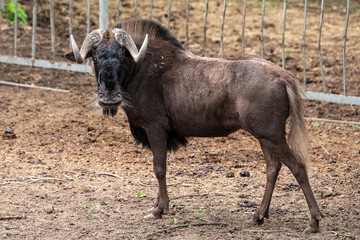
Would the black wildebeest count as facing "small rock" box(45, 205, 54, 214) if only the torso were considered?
yes

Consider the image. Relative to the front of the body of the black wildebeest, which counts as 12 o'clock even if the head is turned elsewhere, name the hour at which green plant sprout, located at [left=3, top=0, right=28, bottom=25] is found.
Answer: The green plant sprout is roughly at 2 o'clock from the black wildebeest.

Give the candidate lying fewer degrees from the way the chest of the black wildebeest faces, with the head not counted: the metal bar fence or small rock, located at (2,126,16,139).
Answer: the small rock

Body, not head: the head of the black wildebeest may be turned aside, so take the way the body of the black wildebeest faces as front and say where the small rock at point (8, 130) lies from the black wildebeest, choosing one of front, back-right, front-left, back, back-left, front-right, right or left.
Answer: front-right

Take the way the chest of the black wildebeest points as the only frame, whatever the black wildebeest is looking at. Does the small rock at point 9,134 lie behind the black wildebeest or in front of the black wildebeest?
in front

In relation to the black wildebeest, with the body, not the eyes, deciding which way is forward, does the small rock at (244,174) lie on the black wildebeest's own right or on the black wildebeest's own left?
on the black wildebeest's own right

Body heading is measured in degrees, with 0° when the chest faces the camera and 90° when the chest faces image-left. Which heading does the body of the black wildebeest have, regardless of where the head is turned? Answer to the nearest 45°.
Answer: approximately 90°

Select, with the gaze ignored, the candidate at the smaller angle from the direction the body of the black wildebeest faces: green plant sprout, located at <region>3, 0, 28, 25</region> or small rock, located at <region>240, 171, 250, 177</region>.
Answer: the green plant sprout
